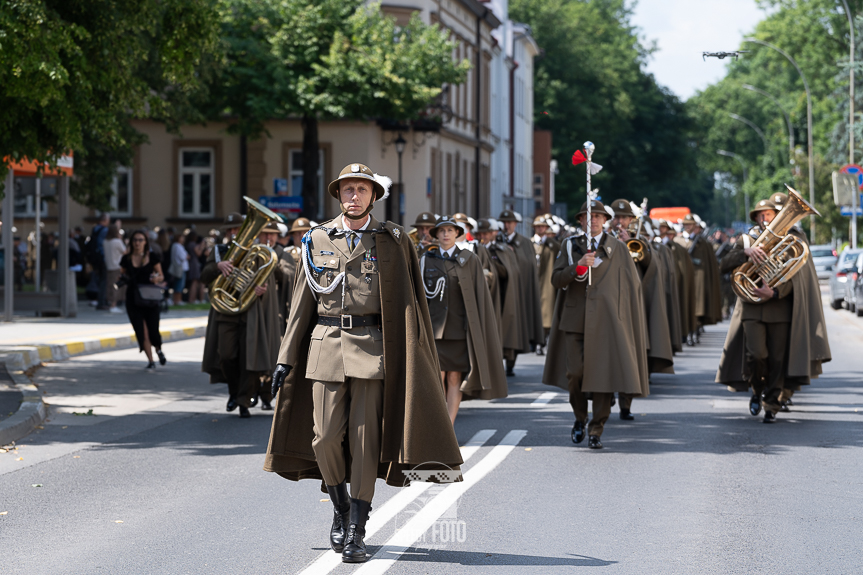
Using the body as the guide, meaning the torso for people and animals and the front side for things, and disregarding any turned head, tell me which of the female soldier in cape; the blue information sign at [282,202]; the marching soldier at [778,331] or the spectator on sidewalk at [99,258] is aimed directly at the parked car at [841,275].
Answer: the spectator on sidewalk

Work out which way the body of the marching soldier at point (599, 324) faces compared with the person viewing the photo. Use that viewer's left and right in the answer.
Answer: facing the viewer

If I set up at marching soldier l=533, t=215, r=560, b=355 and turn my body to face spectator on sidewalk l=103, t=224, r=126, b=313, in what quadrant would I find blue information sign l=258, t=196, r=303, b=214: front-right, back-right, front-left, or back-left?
front-right

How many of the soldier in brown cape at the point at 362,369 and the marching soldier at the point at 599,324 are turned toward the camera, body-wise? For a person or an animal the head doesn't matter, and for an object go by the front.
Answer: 2

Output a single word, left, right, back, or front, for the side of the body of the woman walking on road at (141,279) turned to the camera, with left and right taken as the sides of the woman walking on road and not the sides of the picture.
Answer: front

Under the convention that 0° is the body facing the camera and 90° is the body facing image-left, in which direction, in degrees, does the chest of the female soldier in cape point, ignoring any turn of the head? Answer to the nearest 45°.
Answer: approximately 0°

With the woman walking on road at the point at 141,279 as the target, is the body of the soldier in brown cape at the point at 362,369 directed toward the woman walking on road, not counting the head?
no

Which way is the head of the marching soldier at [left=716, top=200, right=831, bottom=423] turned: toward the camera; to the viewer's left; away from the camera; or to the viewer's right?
toward the camera

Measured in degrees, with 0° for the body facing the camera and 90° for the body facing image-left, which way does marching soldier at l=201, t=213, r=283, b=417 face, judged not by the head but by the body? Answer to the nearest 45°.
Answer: approximately 0°

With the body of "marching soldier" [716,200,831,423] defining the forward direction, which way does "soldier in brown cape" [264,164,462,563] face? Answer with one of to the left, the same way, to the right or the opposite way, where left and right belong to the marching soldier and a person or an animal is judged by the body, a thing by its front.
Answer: the same way

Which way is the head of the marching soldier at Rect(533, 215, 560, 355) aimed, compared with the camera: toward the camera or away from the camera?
toward the camera

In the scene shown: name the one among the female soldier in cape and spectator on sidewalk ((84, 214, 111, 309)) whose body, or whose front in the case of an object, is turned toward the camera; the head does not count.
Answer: the female soldier in cape

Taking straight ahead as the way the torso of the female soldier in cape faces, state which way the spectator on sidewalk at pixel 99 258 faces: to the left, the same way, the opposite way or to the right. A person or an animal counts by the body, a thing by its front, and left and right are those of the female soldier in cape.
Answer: to the left

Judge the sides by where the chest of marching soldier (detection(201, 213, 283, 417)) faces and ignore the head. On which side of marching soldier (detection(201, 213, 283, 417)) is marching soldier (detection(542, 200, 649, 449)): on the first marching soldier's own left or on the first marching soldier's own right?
on the first marching soldier's own left

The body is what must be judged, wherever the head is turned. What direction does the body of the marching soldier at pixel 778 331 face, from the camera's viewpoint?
toward the camera

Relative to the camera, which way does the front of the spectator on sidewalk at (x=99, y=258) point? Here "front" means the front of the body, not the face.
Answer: to the viewer's right

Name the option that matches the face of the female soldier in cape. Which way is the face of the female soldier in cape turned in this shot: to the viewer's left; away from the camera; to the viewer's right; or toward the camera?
toward the camera

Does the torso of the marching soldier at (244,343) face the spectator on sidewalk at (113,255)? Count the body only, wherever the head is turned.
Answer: no

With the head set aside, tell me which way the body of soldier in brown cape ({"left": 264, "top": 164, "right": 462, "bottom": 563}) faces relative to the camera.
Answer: toward the camera

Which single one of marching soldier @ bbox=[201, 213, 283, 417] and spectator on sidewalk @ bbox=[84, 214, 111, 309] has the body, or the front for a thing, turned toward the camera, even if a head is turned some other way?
the marching soldier

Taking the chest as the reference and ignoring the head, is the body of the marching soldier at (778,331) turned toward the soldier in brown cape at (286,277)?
no
